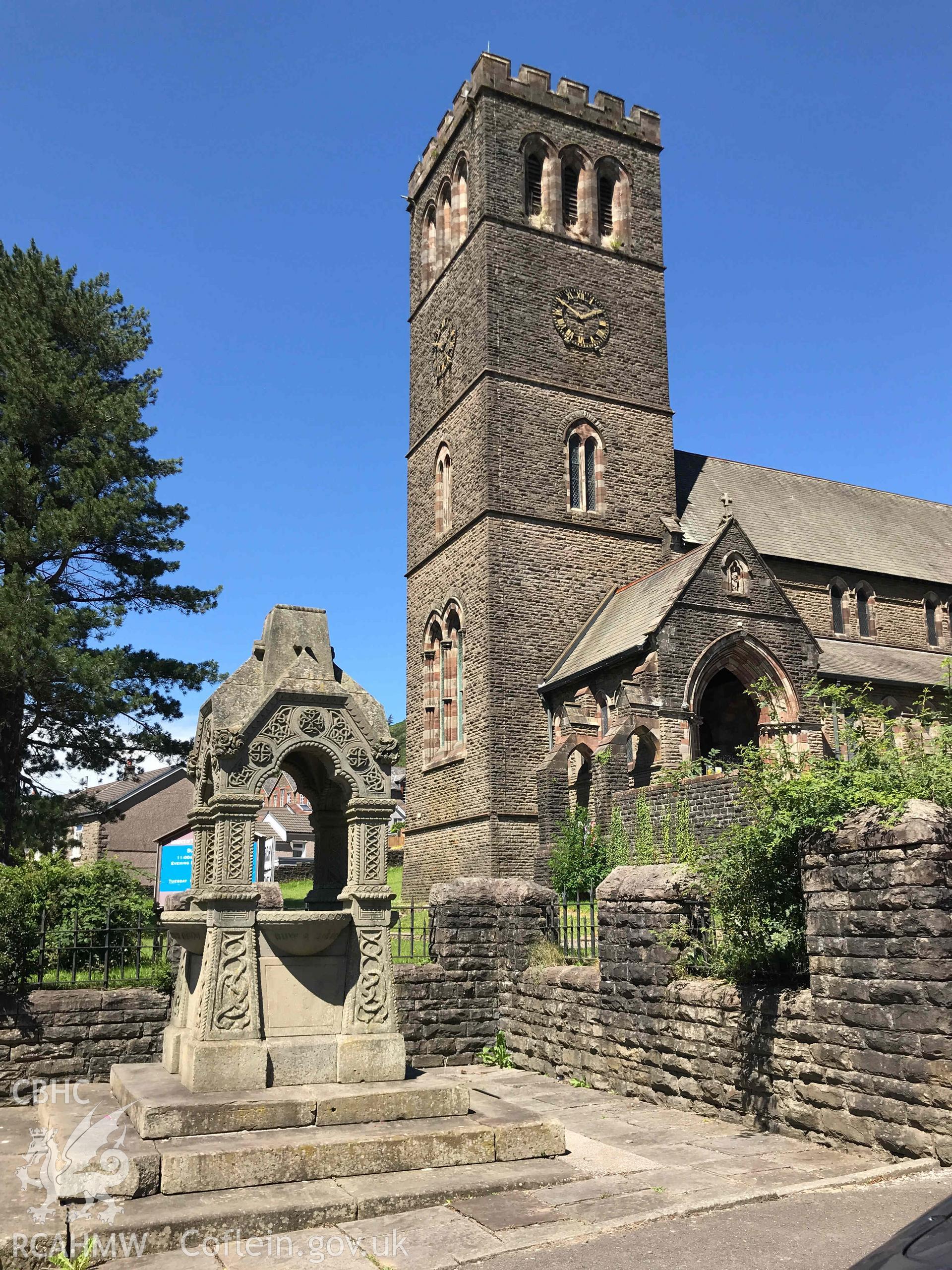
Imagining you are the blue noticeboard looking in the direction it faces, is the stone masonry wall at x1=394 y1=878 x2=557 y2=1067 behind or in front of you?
in front

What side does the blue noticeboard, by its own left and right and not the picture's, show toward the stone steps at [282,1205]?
front

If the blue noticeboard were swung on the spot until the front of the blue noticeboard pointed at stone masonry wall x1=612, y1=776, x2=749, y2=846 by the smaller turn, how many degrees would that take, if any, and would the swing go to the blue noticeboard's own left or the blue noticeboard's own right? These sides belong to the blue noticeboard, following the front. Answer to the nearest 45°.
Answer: approximately 90° to the blue noticeboard's own left

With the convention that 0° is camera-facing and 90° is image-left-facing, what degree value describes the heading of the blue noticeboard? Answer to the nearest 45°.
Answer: approximately 0°

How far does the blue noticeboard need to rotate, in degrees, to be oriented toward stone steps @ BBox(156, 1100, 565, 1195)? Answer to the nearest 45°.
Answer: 0° — it already faces it

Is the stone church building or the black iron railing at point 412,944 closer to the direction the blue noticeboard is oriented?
the black iron railing

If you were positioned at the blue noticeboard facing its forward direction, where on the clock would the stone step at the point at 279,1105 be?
The stone step is roughly at 12 o'clock from the blue noticeboard.

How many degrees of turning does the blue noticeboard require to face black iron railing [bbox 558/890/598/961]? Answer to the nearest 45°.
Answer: approximately 45° to its left
